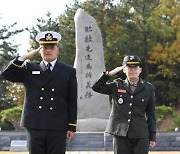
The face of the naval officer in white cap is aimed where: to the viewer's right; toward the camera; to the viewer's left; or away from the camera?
toward the camera

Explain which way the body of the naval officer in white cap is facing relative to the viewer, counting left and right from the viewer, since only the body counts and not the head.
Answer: facing the viewer

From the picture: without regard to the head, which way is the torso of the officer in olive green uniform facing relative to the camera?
toward the camera
